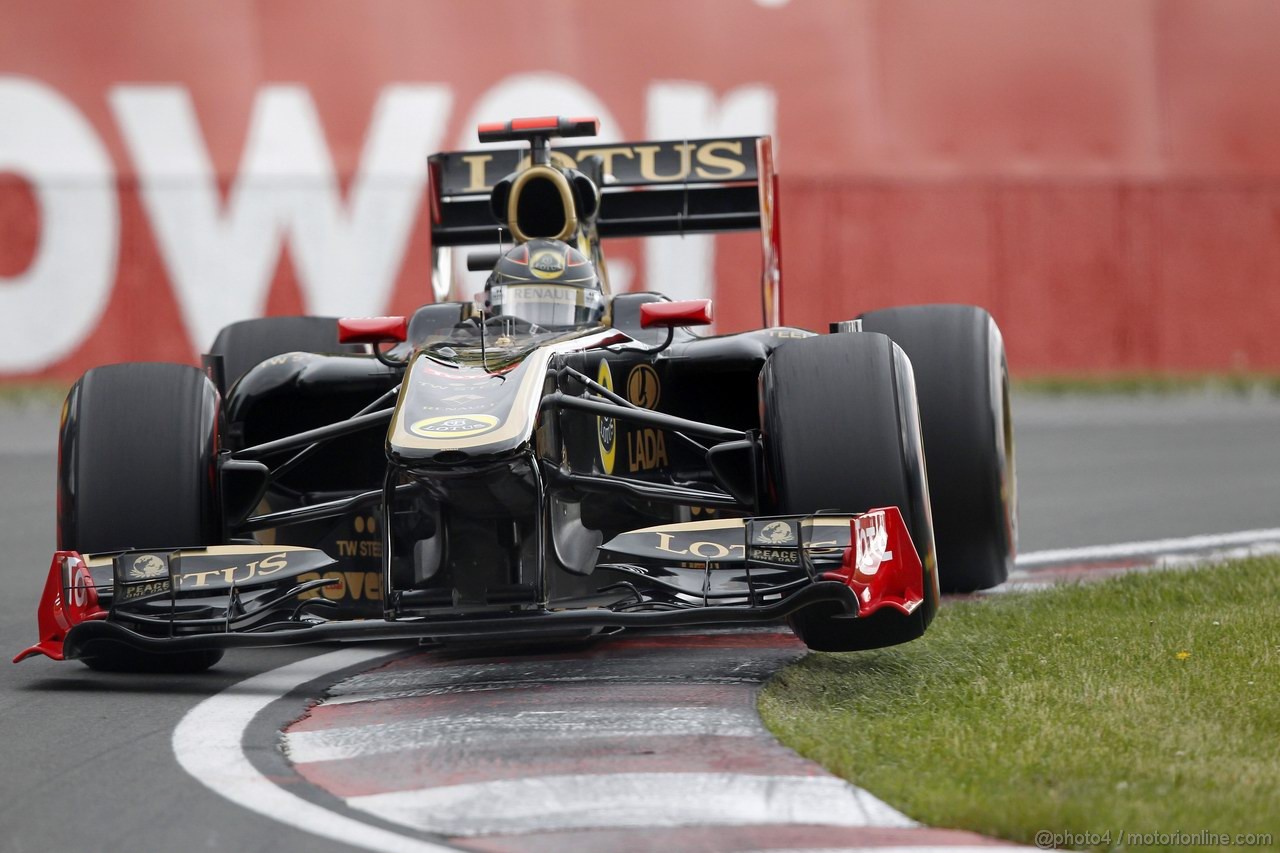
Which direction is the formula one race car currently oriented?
toward the camera
